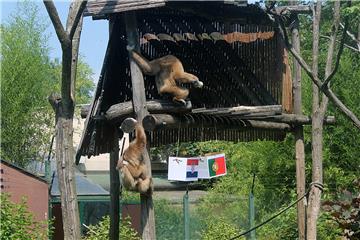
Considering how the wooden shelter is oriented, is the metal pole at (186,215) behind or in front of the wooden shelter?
behind

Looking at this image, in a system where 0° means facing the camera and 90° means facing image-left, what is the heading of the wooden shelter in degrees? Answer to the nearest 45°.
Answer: approximately 0°

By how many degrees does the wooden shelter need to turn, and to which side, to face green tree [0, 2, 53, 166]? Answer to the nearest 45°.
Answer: approximately 135° to its right

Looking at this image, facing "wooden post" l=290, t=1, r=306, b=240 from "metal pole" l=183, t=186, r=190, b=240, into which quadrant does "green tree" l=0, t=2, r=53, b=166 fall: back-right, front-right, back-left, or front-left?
back-right
